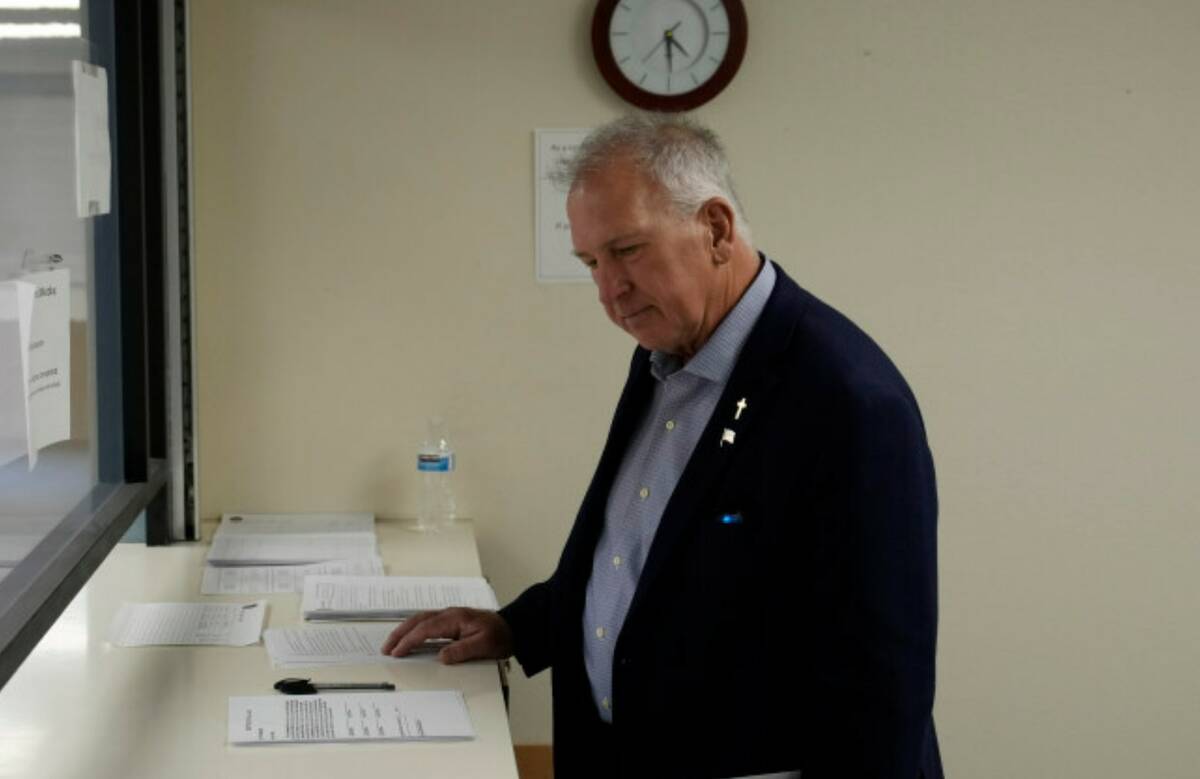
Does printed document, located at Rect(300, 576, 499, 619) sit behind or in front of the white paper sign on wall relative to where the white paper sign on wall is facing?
in front

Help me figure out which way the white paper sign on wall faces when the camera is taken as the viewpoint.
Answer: facing the viewer

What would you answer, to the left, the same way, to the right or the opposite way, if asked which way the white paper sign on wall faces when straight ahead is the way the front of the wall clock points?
the same way

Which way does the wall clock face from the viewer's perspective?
toward the camera

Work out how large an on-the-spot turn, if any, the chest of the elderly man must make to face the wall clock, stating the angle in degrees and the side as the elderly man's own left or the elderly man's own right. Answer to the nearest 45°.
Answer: approximately 135° to the elderly man's own right

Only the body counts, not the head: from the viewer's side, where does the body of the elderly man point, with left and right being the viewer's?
facing the viewer and to the left of the viewer

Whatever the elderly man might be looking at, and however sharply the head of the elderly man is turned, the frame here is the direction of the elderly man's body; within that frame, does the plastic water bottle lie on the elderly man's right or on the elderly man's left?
on the elderly man's right

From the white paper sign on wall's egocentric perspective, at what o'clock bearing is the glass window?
The glass window is roughly at 1 o'clock from the white paper sign on wall.

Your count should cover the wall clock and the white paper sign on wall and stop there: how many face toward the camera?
2
